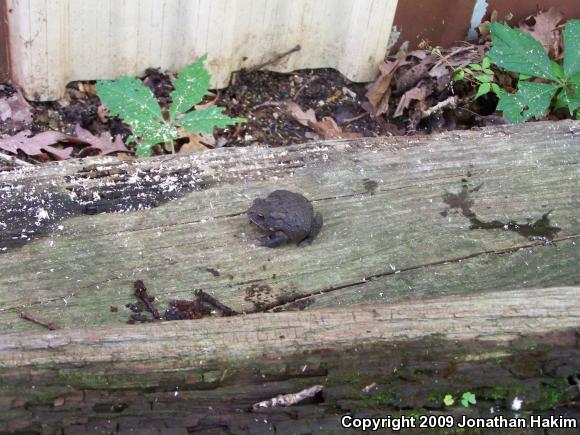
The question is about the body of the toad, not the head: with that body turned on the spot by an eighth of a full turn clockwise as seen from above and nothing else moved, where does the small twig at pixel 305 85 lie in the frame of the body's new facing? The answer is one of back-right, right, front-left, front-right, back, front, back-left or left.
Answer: front-right

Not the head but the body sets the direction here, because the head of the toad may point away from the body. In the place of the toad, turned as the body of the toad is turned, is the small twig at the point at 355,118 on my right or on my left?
on my right

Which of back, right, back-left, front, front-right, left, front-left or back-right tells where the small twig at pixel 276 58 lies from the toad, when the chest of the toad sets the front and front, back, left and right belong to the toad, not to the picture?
right

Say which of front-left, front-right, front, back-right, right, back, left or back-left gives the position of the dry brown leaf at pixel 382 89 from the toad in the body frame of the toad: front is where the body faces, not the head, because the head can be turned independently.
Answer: right

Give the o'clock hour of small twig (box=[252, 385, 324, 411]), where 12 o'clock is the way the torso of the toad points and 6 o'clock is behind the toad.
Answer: The small twig is roughly at 9 o'clock from the toad.

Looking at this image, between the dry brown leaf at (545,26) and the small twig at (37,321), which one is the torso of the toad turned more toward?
the small twig

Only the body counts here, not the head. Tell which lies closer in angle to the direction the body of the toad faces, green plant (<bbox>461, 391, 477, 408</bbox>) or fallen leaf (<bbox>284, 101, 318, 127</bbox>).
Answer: the fallen leaf

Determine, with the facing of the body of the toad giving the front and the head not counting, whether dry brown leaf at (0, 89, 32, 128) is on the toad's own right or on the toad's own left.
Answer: on the toad's own right

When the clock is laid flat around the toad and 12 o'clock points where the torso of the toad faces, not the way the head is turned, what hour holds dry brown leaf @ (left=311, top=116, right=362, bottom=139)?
The dry brown leaf is roughly at 3 o'clock from the toad.

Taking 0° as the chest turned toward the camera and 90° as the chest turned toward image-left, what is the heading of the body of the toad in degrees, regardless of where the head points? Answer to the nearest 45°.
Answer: approximately 90°

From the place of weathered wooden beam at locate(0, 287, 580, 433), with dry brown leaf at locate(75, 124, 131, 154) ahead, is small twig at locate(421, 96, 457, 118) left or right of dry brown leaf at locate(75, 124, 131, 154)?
right

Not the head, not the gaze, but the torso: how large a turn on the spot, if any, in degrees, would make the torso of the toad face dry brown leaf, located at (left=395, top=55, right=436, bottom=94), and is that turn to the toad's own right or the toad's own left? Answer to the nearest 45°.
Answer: approximately 90° to the toad's own right
